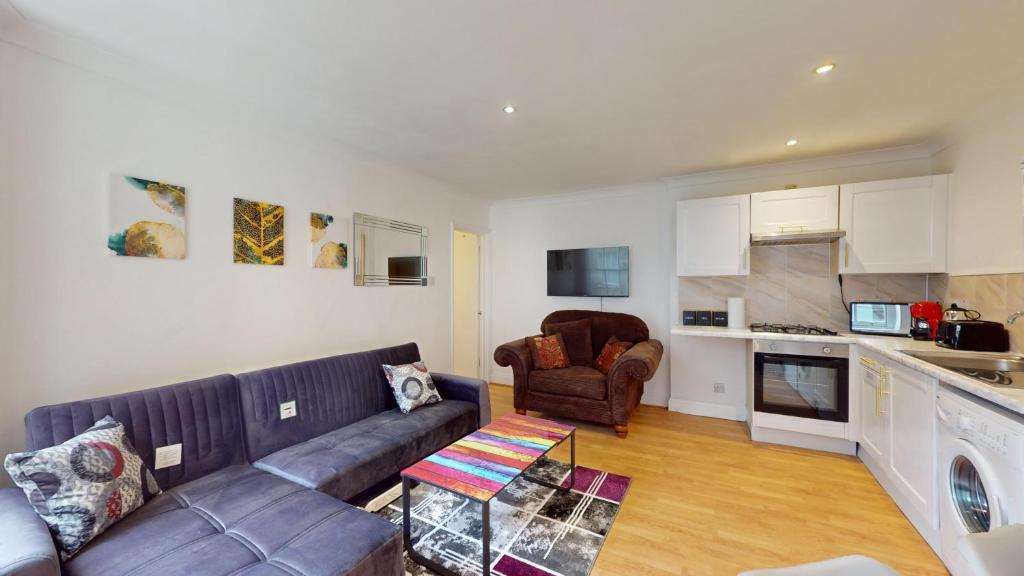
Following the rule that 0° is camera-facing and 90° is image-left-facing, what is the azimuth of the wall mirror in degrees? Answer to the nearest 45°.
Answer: approximately 315°

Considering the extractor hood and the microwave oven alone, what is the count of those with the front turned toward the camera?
2

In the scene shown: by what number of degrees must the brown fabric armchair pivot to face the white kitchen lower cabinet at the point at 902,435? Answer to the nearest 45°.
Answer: approximately 90° to its left

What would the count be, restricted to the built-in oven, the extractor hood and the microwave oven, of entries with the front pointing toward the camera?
3

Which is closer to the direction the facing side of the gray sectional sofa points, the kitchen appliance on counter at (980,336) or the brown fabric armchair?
the kitchen appliance on counter

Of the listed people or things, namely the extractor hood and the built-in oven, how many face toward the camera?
2

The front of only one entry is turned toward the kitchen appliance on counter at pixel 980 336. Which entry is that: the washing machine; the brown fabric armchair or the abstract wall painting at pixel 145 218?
the abstract wall painting

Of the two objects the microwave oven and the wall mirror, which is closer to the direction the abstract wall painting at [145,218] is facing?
the microwave oven

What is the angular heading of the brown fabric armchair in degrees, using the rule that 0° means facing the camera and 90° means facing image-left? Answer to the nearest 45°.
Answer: approximately 45°

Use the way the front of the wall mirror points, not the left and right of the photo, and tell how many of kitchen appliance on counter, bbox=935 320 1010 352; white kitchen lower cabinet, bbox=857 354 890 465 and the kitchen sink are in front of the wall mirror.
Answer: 3

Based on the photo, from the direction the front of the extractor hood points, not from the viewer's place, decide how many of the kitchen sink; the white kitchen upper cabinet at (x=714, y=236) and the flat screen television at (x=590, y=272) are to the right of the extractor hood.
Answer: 2

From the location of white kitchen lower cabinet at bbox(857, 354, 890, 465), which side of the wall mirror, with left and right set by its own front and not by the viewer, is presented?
front

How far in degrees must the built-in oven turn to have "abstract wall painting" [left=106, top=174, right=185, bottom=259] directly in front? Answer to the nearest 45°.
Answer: approximately 45° to its right

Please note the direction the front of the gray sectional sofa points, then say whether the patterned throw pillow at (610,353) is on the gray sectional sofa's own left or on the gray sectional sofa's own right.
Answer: on the gray sectional sofa's own left

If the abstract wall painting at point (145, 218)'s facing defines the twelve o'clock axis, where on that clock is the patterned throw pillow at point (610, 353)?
The patterned throw pillow is roughly at 11 o'clock from the abstract wall painting.

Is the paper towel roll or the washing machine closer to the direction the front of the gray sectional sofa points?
the washing machine
